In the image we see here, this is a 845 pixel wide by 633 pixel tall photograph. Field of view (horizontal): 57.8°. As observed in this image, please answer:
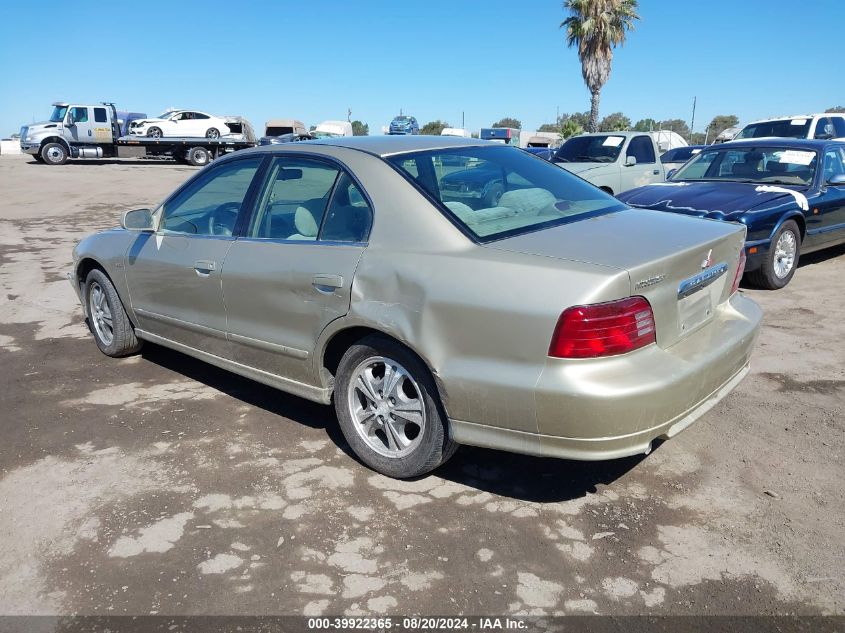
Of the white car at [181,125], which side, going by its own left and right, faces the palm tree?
back

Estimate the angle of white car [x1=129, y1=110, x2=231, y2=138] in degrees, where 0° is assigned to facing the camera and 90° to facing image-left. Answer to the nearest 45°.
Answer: approximately 90°

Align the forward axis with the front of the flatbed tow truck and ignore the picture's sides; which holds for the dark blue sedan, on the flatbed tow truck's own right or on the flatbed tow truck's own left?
on the flatbed tow truck's own left

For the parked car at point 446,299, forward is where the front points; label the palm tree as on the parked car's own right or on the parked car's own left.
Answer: on the parked car's own right

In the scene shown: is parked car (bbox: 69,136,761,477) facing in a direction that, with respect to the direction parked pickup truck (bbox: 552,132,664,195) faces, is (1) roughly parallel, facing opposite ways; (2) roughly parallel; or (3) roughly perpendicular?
roughly perpendicular

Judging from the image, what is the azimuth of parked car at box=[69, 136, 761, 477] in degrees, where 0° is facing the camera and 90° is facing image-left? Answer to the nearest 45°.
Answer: approximately 135°

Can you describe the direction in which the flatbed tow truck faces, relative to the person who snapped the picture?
facing to the left of the viewer

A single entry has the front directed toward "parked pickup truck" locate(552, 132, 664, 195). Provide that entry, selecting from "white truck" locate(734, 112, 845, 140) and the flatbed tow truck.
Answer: the white truck

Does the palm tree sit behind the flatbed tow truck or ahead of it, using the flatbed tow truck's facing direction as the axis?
behind

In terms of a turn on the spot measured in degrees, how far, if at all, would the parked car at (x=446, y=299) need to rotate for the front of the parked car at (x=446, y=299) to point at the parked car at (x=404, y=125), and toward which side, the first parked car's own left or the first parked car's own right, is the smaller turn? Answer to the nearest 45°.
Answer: approximately 45° to the first parked car's own right

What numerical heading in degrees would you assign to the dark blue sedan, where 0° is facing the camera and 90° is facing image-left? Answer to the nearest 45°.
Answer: approximately 45°

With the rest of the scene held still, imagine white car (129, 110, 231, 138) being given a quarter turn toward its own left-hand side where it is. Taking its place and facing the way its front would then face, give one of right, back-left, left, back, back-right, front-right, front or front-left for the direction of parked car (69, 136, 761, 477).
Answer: front

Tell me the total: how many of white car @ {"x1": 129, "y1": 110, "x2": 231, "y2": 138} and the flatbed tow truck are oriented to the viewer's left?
2
